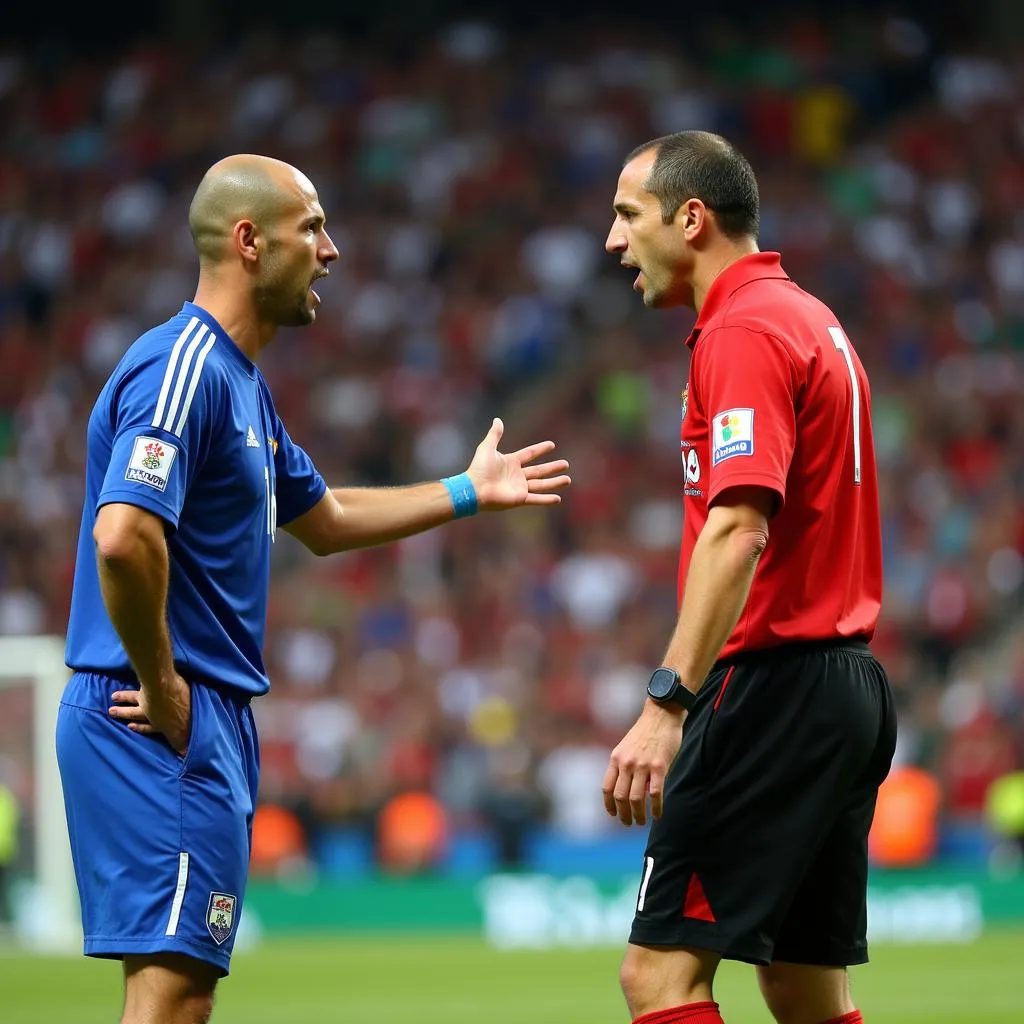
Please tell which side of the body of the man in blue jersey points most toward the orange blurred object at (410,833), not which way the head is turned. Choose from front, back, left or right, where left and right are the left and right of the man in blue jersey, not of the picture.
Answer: left

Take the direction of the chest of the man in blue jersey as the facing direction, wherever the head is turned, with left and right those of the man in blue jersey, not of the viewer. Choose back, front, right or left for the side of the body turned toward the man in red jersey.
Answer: front

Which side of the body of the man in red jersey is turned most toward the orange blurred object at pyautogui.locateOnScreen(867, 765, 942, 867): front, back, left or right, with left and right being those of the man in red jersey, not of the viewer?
right

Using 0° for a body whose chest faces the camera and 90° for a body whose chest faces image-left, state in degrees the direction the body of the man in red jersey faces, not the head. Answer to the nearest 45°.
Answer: approximately 90°

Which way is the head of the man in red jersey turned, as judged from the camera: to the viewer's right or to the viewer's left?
to the viewer's left

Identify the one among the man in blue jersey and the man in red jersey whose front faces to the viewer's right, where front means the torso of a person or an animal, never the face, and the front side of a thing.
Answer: the man in blue jersey

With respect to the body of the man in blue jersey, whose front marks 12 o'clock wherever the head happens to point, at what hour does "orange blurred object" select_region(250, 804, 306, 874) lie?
The orange blurred object is roughly at 9 o'clock from the man in blue jersey.

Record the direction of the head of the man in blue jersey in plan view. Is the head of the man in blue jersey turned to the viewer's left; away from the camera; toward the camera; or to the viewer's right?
to the viewer's right

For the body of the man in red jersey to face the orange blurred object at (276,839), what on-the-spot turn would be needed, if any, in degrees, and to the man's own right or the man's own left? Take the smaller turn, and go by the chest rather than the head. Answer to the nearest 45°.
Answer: approximately 90° to the man's own right

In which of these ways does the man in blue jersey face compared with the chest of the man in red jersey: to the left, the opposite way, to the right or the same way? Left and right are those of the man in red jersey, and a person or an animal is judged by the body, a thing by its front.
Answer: the opposite way

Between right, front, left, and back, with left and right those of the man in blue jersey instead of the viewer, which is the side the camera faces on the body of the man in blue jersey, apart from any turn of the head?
right
